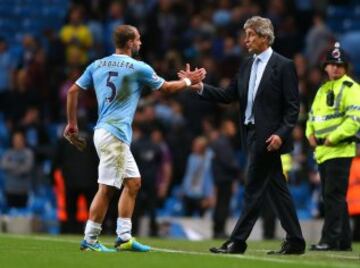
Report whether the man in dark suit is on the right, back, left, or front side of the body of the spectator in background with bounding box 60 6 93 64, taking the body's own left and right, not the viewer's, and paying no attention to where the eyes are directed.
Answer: front

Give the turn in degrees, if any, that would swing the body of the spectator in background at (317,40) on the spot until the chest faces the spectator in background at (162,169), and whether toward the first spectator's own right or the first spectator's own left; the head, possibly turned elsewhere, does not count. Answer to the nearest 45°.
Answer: approximately 45° to the first spectator's own right

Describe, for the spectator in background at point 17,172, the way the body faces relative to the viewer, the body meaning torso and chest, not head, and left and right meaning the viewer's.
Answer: facing the viewer

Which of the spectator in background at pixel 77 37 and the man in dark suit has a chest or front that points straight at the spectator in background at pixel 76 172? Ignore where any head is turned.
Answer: the spectator in background at pixel 77 37

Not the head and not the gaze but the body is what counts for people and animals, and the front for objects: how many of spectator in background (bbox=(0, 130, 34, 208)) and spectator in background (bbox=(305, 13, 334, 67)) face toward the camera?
2

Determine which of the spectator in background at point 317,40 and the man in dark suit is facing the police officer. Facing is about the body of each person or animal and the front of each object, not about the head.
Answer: the spectator in background

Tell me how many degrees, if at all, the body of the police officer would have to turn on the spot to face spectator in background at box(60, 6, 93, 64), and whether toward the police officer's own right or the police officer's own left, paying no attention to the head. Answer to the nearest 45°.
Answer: approximately 90° to the police officer's own right

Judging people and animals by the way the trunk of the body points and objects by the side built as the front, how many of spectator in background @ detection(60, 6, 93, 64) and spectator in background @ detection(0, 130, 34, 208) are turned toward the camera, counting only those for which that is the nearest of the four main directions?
2

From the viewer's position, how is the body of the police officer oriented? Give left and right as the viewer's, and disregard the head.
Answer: facing the viewer and to the left of the viewer

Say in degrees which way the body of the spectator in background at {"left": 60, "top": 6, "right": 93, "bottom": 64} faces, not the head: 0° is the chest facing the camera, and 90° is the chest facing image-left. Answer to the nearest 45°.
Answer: approximately 0°

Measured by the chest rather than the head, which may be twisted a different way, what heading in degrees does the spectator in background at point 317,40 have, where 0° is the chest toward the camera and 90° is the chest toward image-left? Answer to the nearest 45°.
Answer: approximately 0°
